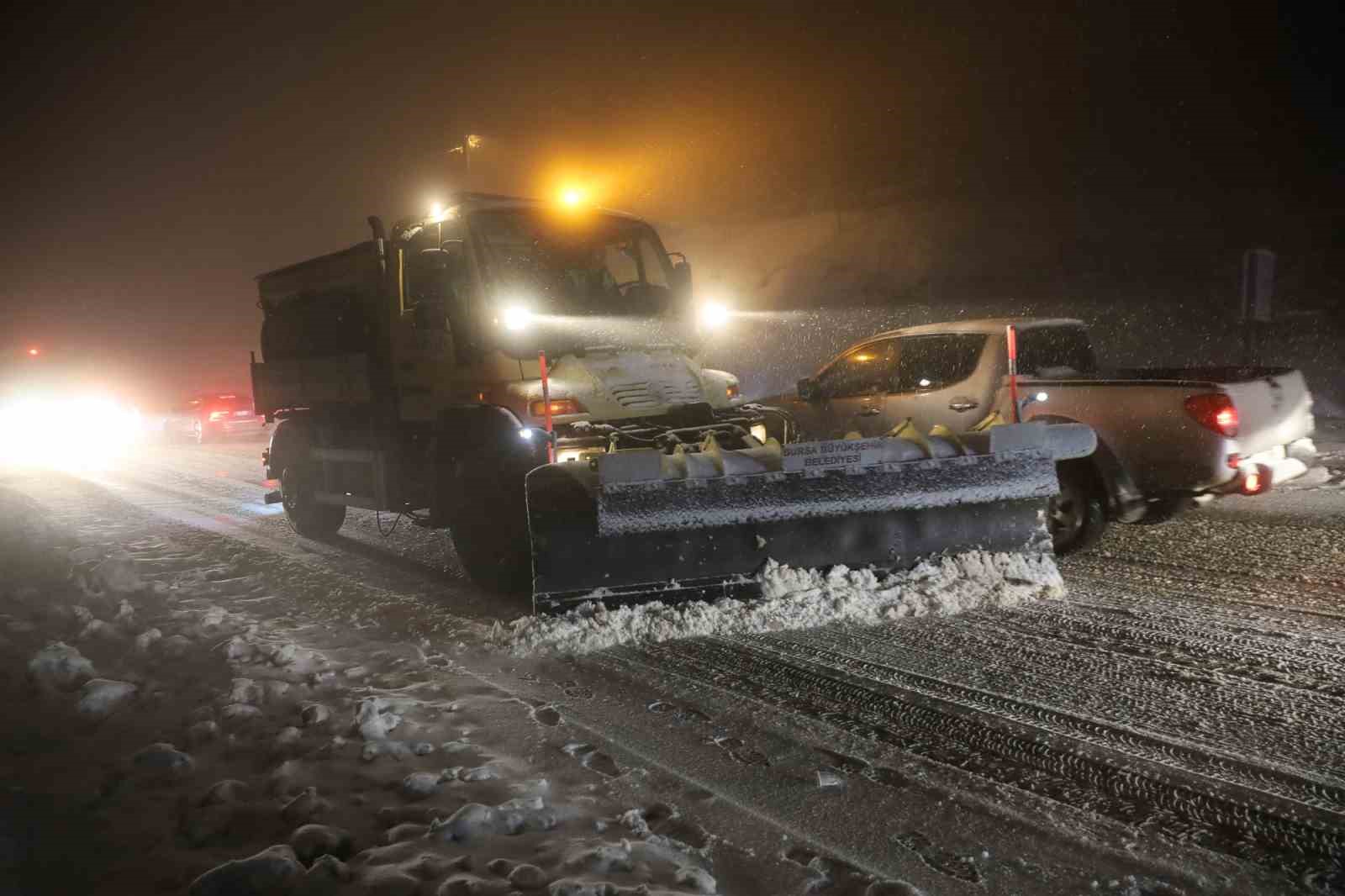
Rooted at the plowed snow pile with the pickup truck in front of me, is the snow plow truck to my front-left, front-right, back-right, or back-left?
front-left

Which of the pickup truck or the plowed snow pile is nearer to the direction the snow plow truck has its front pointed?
the plowed snow pile

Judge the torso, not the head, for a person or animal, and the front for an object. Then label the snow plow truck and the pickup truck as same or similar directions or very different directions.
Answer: very different directions

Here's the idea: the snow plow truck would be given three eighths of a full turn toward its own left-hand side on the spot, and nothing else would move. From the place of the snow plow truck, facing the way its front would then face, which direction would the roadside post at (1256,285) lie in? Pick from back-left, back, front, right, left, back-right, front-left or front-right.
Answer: front-right

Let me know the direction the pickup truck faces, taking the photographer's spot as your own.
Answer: facing away from the viewer and to the left of the viewer

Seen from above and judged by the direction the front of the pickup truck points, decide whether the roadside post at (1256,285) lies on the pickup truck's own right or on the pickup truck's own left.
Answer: on the pickup truck's own right

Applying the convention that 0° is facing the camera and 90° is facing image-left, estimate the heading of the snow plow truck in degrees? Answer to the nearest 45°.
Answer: approximately 315°

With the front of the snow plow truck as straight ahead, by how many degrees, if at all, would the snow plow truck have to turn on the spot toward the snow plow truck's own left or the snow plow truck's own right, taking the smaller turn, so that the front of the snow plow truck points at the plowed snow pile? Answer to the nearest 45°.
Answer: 0° — it already faces it

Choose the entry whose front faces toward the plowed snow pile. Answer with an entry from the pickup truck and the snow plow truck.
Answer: the snow plow truck
